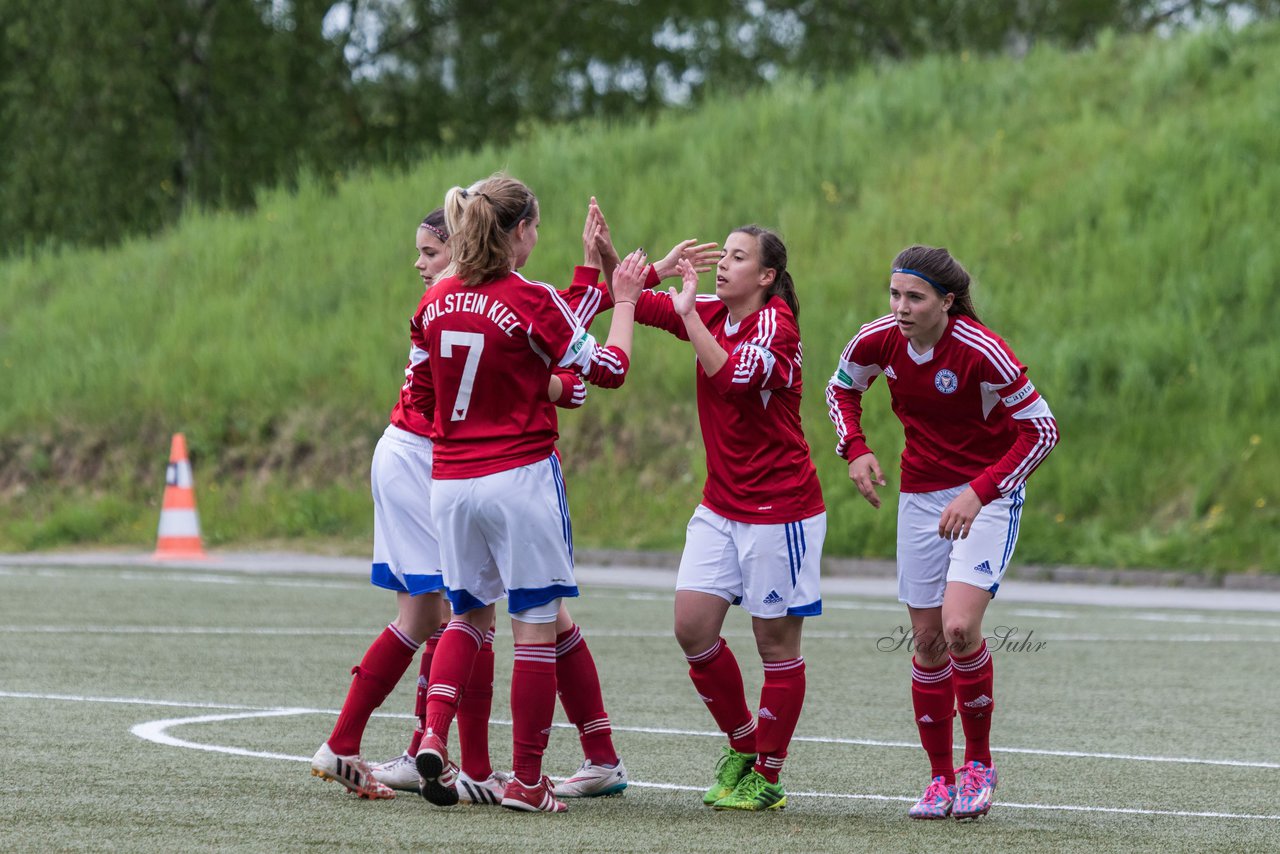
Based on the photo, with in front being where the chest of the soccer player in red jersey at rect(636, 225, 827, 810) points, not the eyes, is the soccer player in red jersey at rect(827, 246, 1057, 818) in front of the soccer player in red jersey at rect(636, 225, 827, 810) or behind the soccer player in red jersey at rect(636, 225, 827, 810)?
behind

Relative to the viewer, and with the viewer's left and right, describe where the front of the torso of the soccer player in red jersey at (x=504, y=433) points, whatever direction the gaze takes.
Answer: facing away from the viewer and to the right of the viewer

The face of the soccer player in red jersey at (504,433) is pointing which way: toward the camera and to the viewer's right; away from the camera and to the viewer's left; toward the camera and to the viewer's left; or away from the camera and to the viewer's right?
away from the camera and to the viewer's right

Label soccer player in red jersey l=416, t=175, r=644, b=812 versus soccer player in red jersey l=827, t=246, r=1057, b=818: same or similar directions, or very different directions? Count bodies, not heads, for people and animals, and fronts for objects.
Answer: very different directions

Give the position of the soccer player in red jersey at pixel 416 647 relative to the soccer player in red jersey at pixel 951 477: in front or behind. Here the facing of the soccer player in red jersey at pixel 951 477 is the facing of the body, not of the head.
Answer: in front

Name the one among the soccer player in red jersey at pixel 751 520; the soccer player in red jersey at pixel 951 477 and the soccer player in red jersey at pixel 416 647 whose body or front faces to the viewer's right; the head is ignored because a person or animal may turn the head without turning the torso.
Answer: the soccer player in red jersey at pixel 416 647

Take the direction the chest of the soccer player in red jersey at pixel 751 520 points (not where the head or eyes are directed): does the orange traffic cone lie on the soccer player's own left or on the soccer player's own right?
on the soccer player's own right

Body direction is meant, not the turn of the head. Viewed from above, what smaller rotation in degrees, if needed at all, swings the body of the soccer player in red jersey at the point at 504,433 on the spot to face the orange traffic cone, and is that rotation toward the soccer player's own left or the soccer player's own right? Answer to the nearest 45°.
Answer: approximately 45° to the soccer player's own left

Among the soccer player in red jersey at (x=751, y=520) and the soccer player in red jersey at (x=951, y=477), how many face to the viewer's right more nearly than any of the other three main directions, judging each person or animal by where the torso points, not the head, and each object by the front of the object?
0
